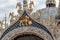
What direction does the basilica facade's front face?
toward the camera
